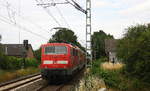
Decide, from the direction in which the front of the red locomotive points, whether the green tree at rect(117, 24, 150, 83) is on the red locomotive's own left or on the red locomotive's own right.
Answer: on the red locomotive's own left
